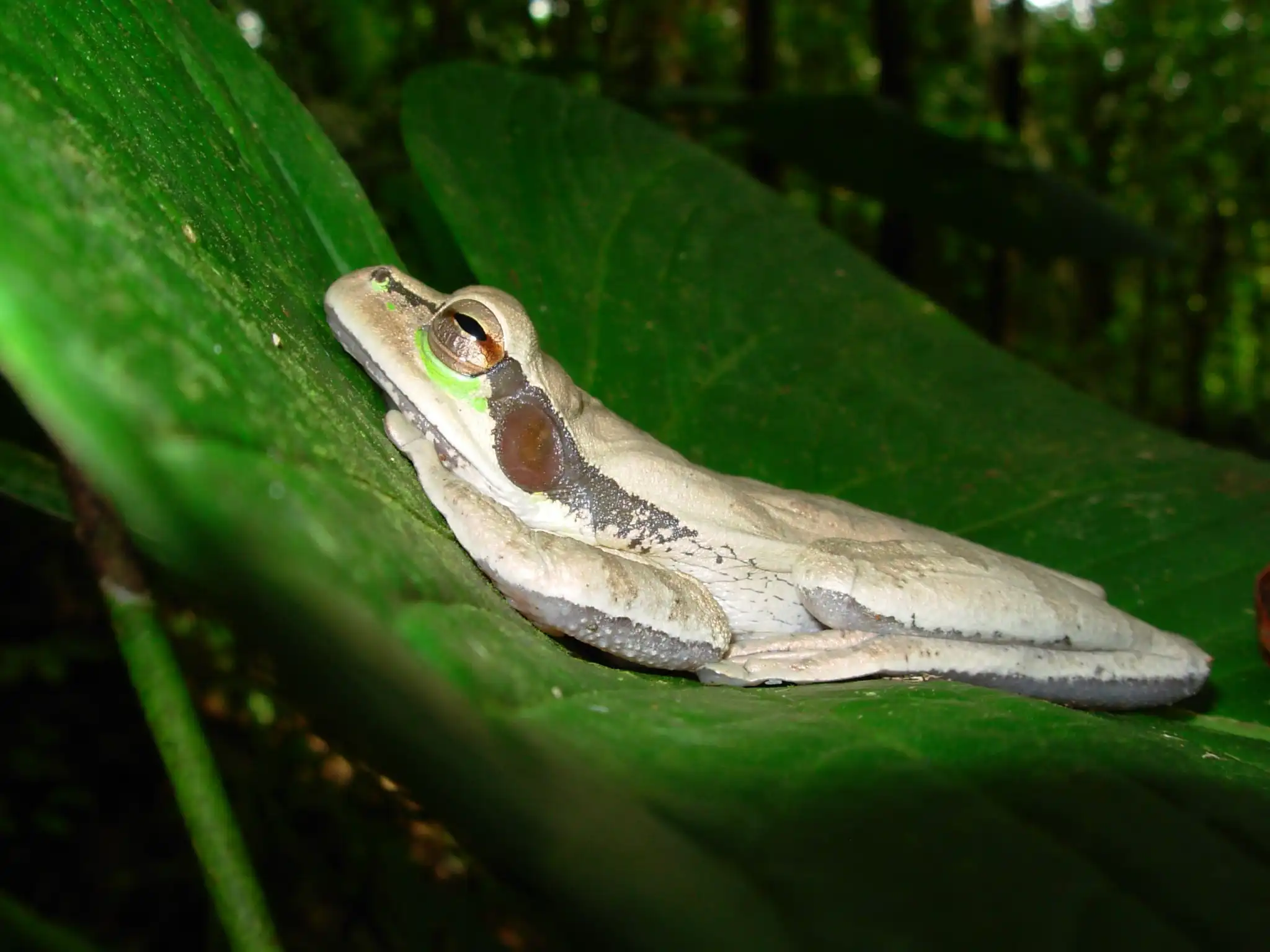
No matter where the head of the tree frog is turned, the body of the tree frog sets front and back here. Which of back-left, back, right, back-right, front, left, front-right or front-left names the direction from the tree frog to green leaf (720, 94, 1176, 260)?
right

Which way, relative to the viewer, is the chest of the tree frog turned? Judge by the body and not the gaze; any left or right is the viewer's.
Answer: facing to the left of the viewer
